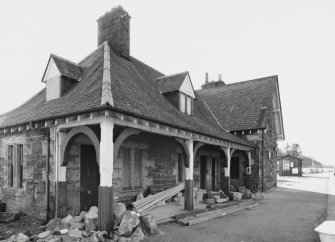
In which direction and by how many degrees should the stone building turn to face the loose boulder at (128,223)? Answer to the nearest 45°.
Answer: approximately 45° to its right

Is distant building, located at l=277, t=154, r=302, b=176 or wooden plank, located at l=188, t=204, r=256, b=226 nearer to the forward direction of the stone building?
the wooden plank

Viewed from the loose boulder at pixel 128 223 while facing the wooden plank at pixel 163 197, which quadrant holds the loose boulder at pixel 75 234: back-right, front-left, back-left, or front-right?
back-left

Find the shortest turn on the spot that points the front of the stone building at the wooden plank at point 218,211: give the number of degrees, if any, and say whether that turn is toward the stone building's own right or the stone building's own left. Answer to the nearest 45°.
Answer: approximately 45° to the stone building's own left

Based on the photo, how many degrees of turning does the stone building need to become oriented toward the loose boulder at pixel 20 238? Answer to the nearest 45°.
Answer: approximately 45° to its right

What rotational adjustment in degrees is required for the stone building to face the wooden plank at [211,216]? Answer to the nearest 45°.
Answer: approximately 45° to its left

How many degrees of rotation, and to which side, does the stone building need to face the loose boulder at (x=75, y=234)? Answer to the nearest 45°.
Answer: approximately 45° to its right
